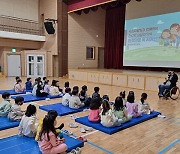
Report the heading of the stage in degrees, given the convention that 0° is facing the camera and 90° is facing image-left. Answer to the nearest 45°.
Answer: approximately 45°

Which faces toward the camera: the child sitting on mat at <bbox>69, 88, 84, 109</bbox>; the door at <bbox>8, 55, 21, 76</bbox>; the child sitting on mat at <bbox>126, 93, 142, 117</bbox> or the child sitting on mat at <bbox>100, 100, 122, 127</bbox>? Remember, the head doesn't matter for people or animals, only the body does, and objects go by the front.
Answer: the door

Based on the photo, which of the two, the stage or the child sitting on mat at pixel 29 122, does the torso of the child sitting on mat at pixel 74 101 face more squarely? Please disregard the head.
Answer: the stage

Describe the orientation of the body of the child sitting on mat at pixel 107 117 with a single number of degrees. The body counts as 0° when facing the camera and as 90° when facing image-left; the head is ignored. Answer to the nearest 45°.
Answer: approximately 225°

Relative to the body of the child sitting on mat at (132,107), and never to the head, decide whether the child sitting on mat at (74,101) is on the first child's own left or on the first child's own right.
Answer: on the first child's own left

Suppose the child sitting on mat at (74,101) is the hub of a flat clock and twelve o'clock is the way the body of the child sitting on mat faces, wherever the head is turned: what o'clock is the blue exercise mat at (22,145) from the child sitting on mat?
The blue exercise mat is roughly at 5 o'clock from the child sitting on mat.

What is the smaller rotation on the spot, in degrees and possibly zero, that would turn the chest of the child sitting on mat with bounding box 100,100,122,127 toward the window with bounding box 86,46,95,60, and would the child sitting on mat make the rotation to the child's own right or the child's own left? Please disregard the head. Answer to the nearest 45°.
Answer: approximately 45° to the child's own left

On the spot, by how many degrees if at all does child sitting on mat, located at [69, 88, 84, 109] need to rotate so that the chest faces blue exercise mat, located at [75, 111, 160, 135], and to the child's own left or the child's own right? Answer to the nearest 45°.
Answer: approximately 90° to the child's own right

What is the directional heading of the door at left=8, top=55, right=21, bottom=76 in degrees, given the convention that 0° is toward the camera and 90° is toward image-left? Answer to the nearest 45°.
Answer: approximately 0°

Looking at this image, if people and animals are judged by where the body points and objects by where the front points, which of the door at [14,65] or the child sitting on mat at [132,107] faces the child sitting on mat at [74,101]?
the door
